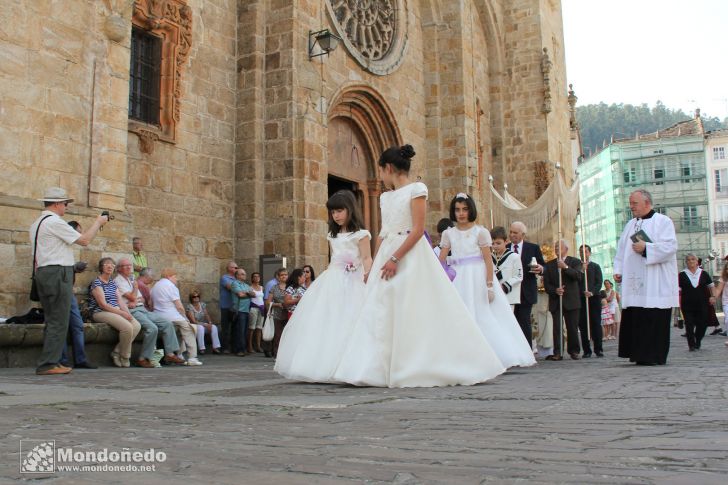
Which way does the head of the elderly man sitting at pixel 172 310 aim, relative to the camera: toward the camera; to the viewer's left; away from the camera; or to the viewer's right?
to the viewer's right

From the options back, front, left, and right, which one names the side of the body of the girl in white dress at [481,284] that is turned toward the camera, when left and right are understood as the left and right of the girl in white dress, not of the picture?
front

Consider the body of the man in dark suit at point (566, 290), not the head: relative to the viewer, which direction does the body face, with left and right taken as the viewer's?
facing the viewer

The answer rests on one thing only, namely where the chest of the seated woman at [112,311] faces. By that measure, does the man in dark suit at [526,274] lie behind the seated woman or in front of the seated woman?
in front

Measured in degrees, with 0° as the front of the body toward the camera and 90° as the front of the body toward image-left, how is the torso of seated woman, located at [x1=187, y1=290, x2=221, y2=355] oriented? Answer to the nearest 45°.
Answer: approximately 315°

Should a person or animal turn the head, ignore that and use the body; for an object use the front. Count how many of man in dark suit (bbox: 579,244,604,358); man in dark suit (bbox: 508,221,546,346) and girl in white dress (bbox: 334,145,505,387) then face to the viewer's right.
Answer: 0

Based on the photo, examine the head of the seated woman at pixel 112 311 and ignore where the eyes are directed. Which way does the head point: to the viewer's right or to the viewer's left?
to the viewer's right

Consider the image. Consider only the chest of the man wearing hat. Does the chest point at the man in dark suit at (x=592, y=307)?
yes

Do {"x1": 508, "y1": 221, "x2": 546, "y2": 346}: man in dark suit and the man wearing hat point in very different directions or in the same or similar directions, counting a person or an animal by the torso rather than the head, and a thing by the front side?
very different directions

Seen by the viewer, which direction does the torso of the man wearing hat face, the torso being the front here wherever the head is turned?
to the viewer's right

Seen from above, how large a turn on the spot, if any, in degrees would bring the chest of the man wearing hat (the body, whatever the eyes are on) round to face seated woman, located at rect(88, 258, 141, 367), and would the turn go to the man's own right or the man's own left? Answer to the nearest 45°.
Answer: approximately 45° to the man's own left

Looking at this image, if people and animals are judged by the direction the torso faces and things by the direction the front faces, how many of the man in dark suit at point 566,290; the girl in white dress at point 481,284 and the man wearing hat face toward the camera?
2
